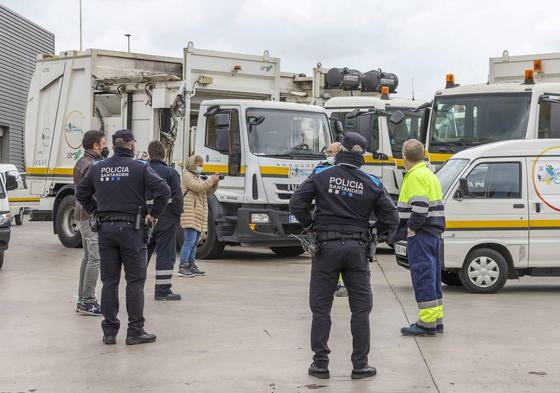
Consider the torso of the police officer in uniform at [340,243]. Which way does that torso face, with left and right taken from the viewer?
facing away from the viewer

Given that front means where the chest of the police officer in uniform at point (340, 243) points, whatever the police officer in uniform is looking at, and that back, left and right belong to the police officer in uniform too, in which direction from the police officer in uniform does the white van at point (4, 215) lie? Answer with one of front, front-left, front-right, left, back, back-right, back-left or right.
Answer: front-left

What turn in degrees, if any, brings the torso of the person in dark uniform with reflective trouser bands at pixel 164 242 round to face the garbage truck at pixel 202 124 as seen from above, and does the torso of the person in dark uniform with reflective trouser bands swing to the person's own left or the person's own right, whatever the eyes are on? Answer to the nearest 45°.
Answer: approximately 45° to the person's own left

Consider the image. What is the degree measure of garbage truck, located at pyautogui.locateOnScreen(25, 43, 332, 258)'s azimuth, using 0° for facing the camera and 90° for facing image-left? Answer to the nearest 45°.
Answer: approximately 315°

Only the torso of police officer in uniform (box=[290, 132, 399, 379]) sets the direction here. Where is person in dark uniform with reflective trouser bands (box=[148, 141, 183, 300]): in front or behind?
in front

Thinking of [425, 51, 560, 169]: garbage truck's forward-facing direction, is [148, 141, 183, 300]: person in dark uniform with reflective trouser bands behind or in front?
in front

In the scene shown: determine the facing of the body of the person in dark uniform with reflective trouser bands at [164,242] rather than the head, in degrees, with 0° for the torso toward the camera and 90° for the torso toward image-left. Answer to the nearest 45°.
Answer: approximately 225°

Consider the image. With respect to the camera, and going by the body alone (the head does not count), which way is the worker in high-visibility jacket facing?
to the viewer's left

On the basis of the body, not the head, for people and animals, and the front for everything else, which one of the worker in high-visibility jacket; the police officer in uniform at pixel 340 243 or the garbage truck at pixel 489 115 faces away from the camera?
the police officer in uniform

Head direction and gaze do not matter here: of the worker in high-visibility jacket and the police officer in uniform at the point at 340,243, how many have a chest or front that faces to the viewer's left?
1

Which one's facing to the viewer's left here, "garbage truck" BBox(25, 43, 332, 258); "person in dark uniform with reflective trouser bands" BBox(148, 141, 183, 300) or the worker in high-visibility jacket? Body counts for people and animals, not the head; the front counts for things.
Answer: the worker in high-visibility jacket

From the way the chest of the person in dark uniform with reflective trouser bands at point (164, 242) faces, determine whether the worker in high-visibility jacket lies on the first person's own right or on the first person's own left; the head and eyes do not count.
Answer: on the first person's own right

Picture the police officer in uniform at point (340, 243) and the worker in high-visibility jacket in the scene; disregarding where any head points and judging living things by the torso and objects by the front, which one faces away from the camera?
the police officer in uniform
